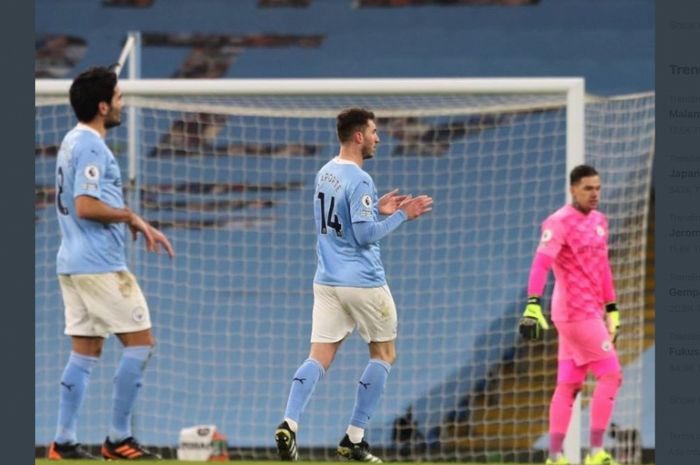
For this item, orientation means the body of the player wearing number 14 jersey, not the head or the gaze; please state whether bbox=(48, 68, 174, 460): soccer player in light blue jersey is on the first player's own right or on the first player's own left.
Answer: on the first player's own left

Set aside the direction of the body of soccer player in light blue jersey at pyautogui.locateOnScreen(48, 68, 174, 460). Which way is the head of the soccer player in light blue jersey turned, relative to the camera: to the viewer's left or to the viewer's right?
to the viewer's right

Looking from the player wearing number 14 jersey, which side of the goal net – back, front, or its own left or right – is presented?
front

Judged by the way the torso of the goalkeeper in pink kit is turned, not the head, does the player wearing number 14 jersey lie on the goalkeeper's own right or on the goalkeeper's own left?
on the goalkeeper's own right

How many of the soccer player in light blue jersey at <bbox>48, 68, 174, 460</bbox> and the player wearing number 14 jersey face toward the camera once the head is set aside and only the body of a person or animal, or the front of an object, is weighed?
0

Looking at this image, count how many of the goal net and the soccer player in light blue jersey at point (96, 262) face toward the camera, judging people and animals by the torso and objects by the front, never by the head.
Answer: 1

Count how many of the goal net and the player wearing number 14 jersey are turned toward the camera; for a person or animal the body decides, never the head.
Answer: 1

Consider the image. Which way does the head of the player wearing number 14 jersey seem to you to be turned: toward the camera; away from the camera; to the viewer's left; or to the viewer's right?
to the viewer's right

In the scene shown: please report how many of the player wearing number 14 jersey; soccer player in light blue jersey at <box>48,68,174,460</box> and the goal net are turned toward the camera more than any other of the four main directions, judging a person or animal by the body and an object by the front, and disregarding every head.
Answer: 1

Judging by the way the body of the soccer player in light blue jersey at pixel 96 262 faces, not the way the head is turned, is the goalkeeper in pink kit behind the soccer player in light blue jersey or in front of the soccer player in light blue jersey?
in front

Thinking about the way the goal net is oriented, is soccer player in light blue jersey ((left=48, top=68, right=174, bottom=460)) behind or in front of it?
in front
